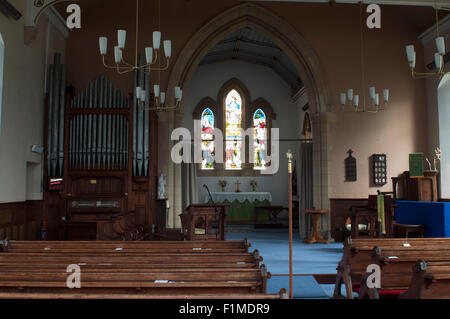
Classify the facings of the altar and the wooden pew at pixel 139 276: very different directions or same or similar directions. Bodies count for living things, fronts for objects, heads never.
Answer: very different directions

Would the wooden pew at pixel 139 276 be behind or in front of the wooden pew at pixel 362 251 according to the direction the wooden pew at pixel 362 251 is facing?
behind

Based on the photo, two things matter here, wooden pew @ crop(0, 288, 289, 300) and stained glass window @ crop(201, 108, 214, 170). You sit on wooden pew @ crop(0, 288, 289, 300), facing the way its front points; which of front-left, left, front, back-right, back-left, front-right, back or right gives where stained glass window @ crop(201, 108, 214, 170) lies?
front

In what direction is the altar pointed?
toward the camera

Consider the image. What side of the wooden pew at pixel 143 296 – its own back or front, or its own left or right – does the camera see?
back

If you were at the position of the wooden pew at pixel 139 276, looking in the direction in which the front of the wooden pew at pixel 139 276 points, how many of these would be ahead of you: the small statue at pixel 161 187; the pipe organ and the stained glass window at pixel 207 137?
3

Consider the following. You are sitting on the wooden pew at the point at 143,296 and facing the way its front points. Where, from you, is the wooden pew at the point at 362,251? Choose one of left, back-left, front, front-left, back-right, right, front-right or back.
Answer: front-right

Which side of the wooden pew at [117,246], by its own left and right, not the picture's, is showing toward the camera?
back

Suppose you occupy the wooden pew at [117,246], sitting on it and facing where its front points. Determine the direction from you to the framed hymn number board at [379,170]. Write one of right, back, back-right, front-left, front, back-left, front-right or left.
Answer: front-right

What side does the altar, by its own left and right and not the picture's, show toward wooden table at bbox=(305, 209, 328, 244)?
front

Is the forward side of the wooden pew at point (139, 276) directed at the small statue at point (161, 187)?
yes

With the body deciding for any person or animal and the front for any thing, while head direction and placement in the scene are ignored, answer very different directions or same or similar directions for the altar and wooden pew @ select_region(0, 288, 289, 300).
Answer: very different directions

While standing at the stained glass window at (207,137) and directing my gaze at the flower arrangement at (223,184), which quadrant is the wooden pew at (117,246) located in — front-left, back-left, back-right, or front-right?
front-right

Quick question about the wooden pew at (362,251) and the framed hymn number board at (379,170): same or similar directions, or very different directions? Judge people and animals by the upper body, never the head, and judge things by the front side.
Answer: very different directions

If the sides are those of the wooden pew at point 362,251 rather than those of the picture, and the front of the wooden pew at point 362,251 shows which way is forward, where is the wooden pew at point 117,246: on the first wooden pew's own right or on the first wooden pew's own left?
on the first wooden pew's own left

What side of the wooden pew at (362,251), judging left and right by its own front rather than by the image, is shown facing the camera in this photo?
back
